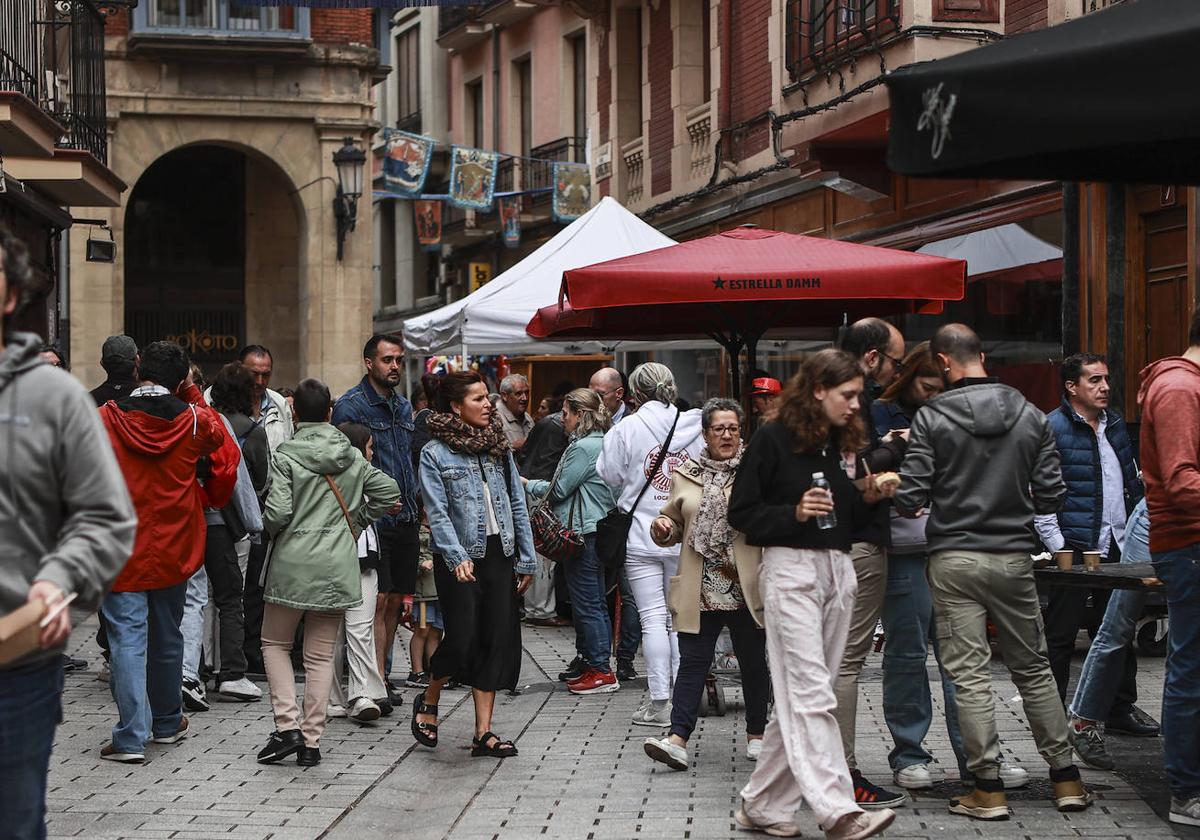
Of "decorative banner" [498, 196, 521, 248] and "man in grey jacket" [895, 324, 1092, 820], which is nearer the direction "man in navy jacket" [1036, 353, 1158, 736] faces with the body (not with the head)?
the man in grey jacket

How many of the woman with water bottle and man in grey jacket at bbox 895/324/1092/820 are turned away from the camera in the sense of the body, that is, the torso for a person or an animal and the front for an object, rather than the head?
1

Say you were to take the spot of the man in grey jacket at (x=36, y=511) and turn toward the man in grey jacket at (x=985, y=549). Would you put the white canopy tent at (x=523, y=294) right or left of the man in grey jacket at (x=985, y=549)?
left

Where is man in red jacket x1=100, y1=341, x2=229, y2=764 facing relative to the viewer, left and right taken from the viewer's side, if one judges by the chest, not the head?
facing away from the viewer and to the right of the viewer

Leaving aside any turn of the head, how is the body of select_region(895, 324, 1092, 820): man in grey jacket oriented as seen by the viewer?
away from the camera

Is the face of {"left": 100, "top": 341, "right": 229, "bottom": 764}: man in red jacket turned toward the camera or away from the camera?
away from the camera

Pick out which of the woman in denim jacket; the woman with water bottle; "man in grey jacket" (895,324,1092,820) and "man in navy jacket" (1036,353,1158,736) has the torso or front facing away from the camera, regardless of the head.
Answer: the man in grey jacket

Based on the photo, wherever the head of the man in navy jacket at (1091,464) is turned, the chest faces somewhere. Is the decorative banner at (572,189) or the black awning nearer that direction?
the black awning
